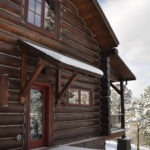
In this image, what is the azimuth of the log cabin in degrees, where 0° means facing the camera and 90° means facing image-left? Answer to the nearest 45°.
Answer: approximately 315°
